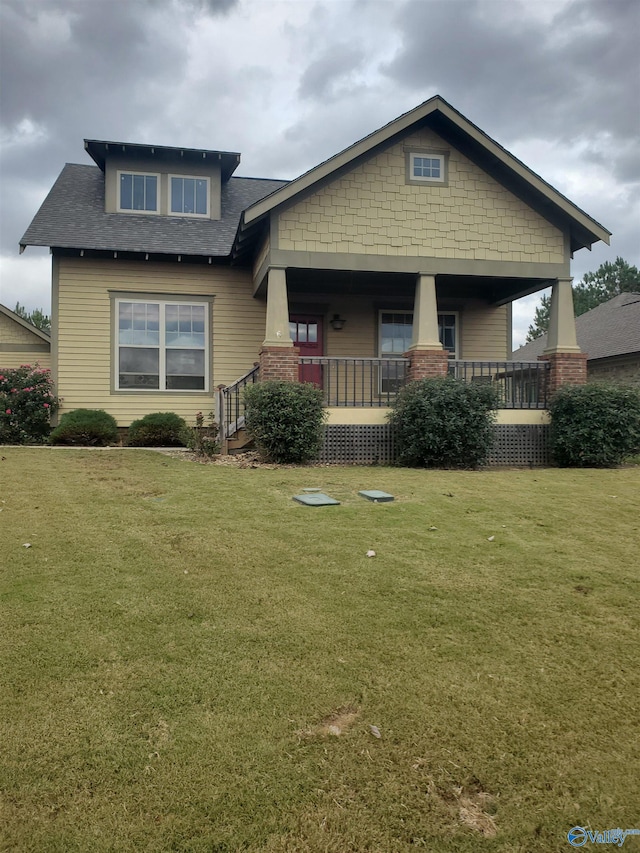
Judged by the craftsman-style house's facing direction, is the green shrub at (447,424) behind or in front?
in front

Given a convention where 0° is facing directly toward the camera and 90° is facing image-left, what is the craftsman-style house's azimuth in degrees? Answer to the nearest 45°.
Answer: approximately 0°

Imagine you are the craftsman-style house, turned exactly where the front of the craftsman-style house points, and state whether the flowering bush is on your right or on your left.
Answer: on your right

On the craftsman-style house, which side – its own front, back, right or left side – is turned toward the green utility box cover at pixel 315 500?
front

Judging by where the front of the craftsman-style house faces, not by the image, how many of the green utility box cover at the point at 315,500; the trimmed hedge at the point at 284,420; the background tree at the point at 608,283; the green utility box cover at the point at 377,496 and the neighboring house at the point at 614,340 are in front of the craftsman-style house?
3

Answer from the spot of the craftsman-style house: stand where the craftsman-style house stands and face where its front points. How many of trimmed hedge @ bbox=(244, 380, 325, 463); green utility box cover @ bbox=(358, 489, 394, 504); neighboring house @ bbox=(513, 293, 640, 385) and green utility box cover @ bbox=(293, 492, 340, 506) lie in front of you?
3

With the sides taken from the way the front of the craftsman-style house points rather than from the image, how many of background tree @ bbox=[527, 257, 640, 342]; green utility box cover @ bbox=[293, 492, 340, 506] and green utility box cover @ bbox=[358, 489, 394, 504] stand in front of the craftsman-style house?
2

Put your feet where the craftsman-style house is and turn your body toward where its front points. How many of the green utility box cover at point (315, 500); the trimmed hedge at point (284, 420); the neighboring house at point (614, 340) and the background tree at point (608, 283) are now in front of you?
2

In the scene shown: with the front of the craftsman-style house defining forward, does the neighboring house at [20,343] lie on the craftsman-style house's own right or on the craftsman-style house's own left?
on the craftsman-style house's own right

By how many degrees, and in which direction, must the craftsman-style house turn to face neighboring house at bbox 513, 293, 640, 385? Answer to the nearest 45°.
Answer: approximately 135° to its left

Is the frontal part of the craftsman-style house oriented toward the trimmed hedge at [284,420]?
yes
